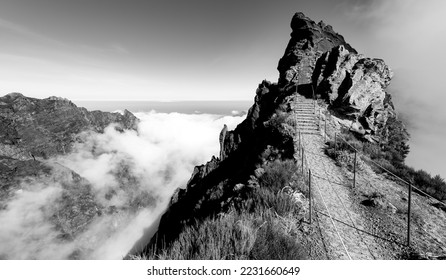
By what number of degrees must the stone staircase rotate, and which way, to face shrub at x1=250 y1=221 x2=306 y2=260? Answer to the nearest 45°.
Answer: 0° — it already faces it

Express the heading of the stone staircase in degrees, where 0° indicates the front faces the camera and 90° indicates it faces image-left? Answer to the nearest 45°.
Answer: approximately 0°

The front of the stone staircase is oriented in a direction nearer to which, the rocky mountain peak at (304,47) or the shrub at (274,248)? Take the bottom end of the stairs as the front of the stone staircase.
the shrub

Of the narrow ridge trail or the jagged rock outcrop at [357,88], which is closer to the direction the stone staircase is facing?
the narrow ridge trail

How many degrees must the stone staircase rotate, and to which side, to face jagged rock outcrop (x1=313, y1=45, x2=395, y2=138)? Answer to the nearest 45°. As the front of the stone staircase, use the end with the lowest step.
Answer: approximately 135° to its left

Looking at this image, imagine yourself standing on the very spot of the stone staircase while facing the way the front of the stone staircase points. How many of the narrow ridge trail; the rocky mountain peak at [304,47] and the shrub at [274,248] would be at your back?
1

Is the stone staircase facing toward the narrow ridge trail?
yes

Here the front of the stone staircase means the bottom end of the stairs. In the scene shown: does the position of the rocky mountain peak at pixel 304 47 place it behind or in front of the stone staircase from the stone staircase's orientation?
behind
